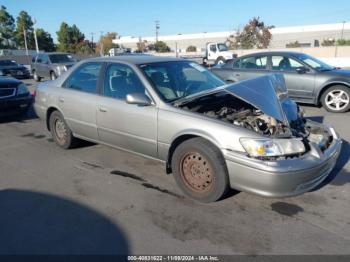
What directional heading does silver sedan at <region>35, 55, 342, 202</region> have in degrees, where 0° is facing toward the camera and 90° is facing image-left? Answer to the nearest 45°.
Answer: approximately 315°

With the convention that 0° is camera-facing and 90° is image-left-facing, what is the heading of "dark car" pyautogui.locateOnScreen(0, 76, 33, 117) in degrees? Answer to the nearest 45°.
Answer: approximately 315°

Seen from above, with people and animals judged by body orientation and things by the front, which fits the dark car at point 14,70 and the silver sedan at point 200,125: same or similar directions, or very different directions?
same or similar directions

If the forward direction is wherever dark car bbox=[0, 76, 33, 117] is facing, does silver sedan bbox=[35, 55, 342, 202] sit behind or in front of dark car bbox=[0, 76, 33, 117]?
in front

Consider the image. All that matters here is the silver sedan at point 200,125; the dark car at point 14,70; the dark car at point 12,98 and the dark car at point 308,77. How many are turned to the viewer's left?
0

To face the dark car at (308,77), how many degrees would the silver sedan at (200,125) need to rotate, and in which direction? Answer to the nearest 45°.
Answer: approximately 90° to its left

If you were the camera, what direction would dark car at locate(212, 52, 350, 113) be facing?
facing to the right of the viewer

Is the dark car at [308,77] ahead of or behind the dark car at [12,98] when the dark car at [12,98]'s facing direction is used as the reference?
ahead

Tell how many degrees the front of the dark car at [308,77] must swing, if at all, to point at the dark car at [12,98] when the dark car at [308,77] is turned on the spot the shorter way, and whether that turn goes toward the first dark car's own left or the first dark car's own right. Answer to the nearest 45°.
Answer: approximately 180°

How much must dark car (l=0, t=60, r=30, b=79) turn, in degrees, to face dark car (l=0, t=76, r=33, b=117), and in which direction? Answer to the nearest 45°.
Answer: approximately 45° to its right

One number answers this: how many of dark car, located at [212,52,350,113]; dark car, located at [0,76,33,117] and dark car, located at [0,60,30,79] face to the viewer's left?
0

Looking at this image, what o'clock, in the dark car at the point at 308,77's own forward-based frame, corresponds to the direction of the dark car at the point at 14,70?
the dark car at the point at 14,70 is roughly at 7 o'clock from the dark car at the point at 308,77.

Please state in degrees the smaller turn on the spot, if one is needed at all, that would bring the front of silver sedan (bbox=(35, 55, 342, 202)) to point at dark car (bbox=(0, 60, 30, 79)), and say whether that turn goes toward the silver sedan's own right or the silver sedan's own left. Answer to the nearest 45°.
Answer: approximately 180°

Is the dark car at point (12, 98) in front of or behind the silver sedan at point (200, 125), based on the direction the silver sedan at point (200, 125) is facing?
behind

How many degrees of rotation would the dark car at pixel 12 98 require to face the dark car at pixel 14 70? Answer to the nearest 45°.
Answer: approximately 135° to its left
